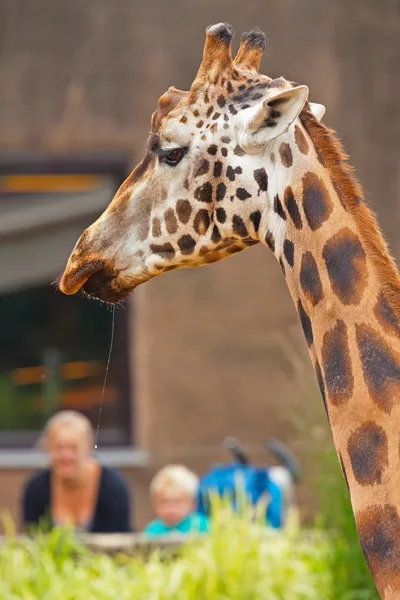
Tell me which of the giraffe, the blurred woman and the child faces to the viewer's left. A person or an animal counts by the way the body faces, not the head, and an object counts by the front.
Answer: the giraffe

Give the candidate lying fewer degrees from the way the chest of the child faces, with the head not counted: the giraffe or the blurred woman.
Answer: the giraffe

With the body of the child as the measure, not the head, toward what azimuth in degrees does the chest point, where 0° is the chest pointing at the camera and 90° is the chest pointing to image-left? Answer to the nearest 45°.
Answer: approximately 0°

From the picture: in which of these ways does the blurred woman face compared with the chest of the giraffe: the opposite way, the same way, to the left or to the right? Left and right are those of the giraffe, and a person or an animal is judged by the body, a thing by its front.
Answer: to the left

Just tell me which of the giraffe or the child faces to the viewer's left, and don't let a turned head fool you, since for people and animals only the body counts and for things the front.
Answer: the giraffe

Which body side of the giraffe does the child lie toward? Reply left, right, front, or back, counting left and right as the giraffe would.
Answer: right

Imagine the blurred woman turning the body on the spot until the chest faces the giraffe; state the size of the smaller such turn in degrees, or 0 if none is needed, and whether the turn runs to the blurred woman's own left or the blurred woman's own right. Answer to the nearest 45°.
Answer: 0° — they already face it

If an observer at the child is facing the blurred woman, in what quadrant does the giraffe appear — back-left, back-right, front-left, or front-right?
back-left

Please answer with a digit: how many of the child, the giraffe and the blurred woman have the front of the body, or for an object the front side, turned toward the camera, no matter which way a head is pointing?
2

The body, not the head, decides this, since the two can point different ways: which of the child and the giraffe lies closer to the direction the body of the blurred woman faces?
the giraffe

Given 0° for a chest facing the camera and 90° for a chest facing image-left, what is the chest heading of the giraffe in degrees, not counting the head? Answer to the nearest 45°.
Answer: approximately 90°
